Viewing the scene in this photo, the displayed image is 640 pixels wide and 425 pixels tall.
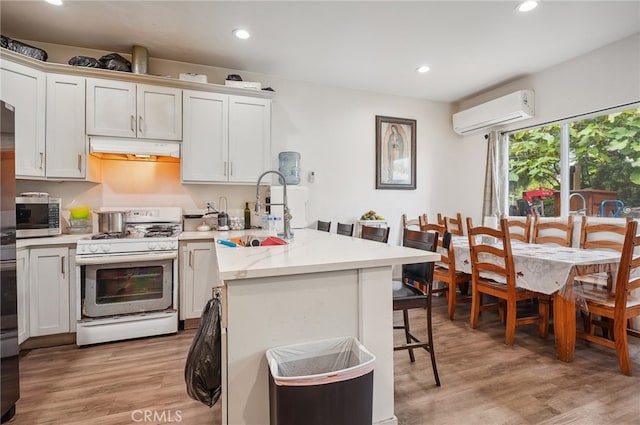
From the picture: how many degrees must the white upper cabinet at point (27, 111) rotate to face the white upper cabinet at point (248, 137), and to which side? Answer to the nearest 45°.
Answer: approximately 45° to its left

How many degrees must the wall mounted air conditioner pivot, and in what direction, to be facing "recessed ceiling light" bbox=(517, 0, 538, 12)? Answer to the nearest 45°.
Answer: approximately 45° to its left

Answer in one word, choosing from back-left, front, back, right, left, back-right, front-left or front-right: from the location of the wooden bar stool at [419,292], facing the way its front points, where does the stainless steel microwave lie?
front-right

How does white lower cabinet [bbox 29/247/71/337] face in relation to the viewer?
toward the camera

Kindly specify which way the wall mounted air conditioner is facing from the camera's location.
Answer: facing the viewer and to the left of the viewer

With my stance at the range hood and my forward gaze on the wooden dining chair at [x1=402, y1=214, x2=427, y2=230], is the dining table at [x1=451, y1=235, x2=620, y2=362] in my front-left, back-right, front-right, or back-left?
front-right

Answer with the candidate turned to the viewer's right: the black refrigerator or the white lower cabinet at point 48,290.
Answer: the black refrigerator

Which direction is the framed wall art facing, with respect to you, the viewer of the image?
facing the viewer and to the right of the viewer

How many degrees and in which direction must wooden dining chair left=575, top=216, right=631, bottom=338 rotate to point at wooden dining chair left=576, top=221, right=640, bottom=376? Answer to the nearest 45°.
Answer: approximately 45° to its left

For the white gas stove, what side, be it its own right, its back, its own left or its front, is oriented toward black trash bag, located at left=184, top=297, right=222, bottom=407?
front

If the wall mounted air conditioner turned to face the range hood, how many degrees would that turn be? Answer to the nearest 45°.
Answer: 0° — it already faces it

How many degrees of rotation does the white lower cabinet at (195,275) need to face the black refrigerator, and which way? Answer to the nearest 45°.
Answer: approximately 45° to its right

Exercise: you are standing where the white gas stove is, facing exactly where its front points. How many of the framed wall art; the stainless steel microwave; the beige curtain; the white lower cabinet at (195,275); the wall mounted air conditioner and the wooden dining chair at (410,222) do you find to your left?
5

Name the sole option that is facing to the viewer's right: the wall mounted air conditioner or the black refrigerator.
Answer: the black refrigerator
